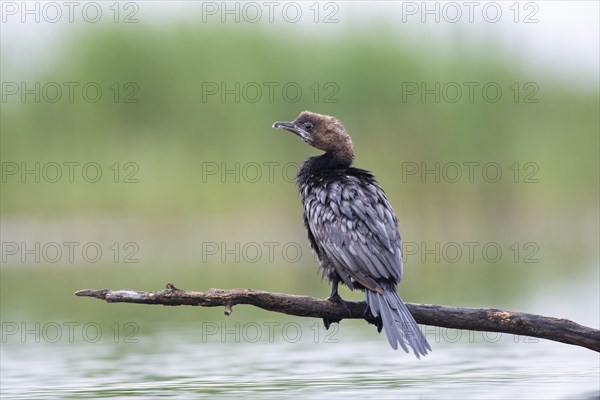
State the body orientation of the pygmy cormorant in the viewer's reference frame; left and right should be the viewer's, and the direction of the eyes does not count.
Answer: facing away from the viewer and to the left of the viewer
